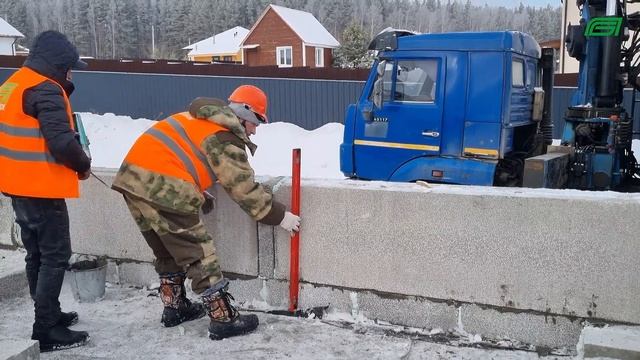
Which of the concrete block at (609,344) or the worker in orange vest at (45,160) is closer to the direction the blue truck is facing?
the worker in orange vest

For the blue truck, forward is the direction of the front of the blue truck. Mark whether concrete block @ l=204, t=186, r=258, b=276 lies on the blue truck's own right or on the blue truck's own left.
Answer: on the blue truck's own left

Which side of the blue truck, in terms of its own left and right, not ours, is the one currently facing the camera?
left

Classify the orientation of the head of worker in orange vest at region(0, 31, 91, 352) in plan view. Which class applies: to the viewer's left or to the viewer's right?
to the viewer's right

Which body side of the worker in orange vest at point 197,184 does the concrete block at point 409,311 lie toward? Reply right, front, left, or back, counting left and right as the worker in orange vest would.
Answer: front

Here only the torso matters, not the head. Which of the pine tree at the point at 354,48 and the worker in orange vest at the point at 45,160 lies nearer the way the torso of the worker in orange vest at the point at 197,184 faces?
the pine tree

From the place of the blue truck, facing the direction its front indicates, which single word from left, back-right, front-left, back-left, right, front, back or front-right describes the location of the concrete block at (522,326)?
left

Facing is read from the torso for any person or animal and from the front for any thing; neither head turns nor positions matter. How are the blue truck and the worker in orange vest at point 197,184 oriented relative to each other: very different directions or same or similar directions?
very different directions

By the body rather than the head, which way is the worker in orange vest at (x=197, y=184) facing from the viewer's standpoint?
to the viewer's right

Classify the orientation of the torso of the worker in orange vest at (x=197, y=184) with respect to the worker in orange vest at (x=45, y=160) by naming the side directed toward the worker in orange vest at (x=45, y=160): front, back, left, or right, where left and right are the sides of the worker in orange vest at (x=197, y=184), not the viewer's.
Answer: back

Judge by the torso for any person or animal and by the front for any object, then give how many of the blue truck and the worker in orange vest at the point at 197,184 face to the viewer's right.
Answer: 1

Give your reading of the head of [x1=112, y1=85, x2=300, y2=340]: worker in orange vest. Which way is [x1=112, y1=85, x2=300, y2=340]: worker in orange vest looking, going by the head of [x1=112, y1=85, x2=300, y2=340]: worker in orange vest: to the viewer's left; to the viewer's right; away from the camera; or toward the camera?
to the viewer's right
